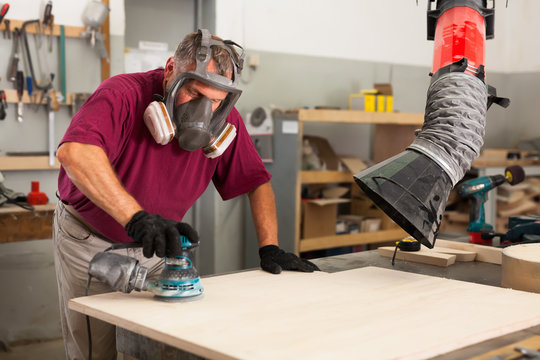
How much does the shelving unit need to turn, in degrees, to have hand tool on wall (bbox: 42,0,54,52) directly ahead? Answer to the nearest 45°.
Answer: approximately 90° to its right

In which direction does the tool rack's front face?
toward the camera

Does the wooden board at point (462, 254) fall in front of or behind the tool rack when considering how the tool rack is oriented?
in front

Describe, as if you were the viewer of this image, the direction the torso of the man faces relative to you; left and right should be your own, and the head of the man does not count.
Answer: facing the viewer and to the right of the viewer

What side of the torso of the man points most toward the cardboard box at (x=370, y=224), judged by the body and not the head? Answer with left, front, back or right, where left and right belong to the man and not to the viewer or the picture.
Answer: left

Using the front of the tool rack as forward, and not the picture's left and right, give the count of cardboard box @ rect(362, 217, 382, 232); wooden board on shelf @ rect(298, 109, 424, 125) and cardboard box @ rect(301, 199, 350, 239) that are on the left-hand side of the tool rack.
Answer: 3

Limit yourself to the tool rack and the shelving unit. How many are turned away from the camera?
0

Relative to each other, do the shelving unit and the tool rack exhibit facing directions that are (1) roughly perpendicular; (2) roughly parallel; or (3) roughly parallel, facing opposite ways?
roughly parallel

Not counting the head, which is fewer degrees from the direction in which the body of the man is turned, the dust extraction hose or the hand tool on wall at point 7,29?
the dust extraction hose

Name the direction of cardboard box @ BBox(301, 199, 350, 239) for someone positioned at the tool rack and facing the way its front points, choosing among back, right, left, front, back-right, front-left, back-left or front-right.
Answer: left

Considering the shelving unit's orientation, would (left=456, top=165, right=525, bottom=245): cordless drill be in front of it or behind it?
in front

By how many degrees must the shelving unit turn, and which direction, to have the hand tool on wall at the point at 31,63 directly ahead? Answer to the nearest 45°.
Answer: approximately 90° to its right

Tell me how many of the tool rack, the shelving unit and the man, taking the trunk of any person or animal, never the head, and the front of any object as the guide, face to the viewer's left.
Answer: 0
